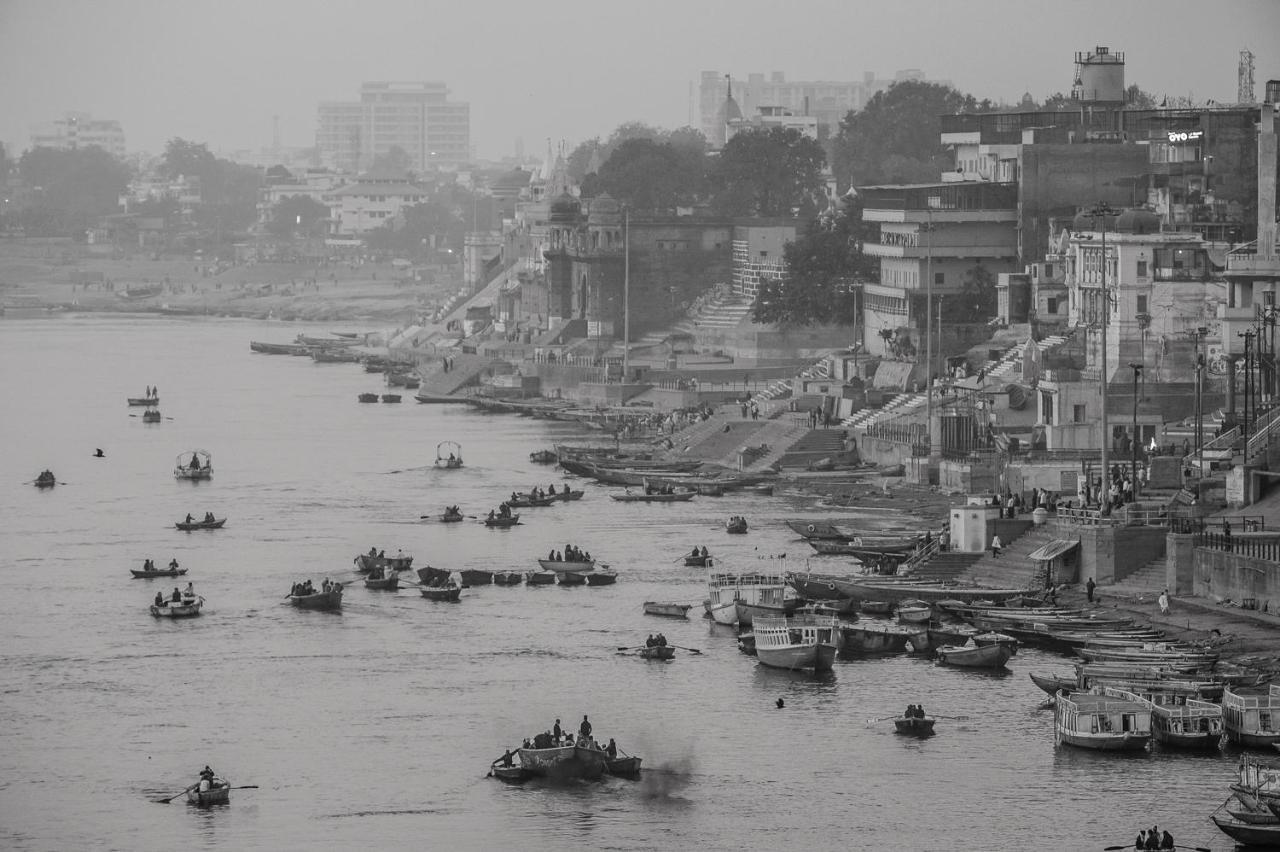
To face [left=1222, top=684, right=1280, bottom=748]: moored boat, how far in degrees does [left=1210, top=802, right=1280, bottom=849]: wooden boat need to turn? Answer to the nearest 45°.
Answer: approximately 90° to its right

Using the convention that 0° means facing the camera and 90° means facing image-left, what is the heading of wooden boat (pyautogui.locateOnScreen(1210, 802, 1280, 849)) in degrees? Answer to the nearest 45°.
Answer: approximately 90°

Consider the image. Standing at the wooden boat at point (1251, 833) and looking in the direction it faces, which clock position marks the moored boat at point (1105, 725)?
The moored boat is roughly at 2 o'clock from the wooden boat.
